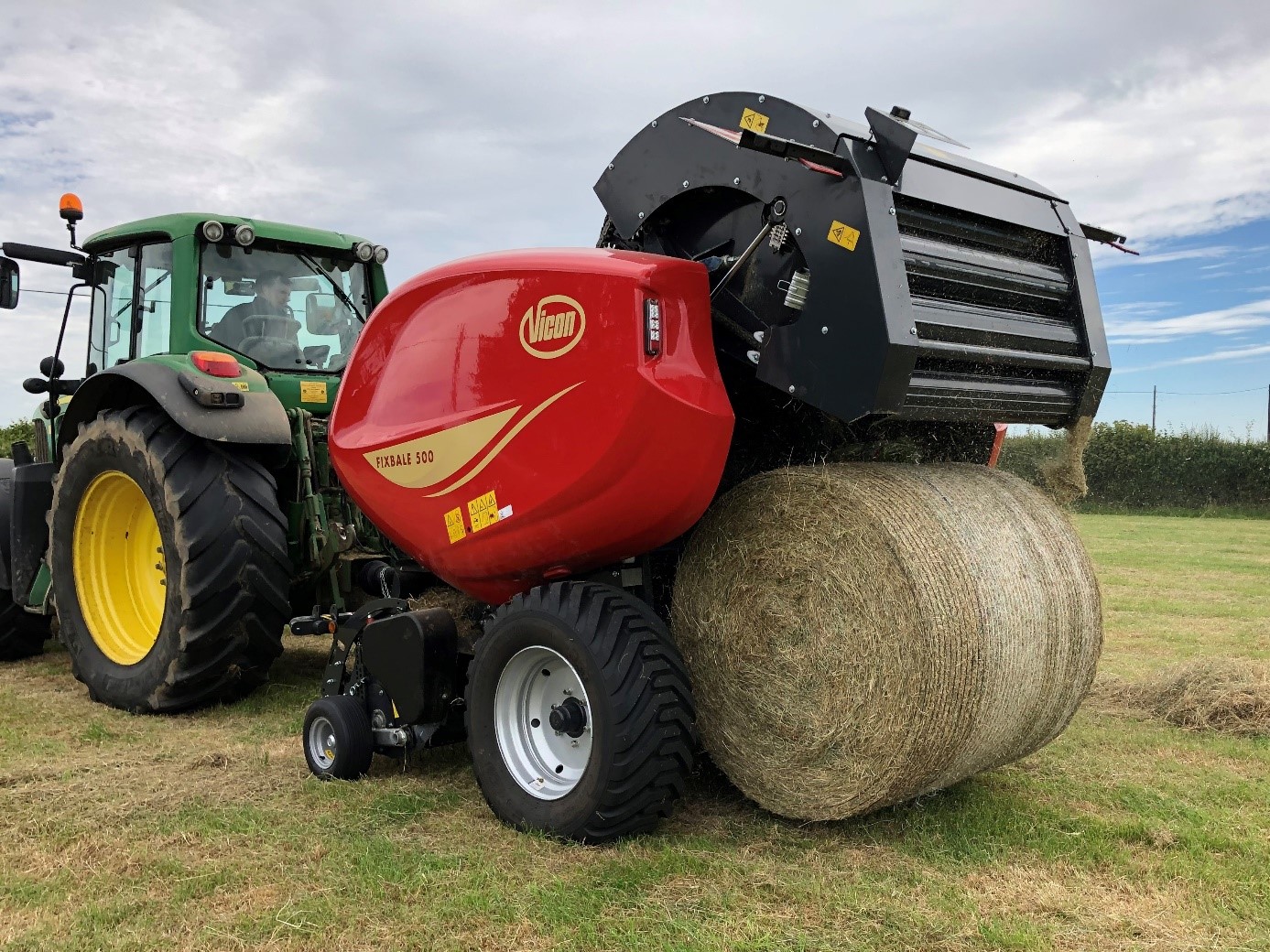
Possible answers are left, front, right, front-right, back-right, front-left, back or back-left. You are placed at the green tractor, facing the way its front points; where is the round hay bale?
back

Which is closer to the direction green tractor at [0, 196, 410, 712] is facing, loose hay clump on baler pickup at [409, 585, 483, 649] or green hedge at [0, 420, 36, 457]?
the green hedge

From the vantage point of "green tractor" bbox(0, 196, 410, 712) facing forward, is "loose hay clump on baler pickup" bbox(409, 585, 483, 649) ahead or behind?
behind

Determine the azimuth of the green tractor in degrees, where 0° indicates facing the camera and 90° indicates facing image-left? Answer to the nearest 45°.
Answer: approximately 135°

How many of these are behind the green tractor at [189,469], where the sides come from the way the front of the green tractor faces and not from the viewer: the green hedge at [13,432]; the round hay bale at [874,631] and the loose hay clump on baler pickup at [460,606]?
2

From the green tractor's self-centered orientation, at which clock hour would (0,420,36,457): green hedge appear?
The green hedge is roughly at 1 o'clock from the green tractor.
